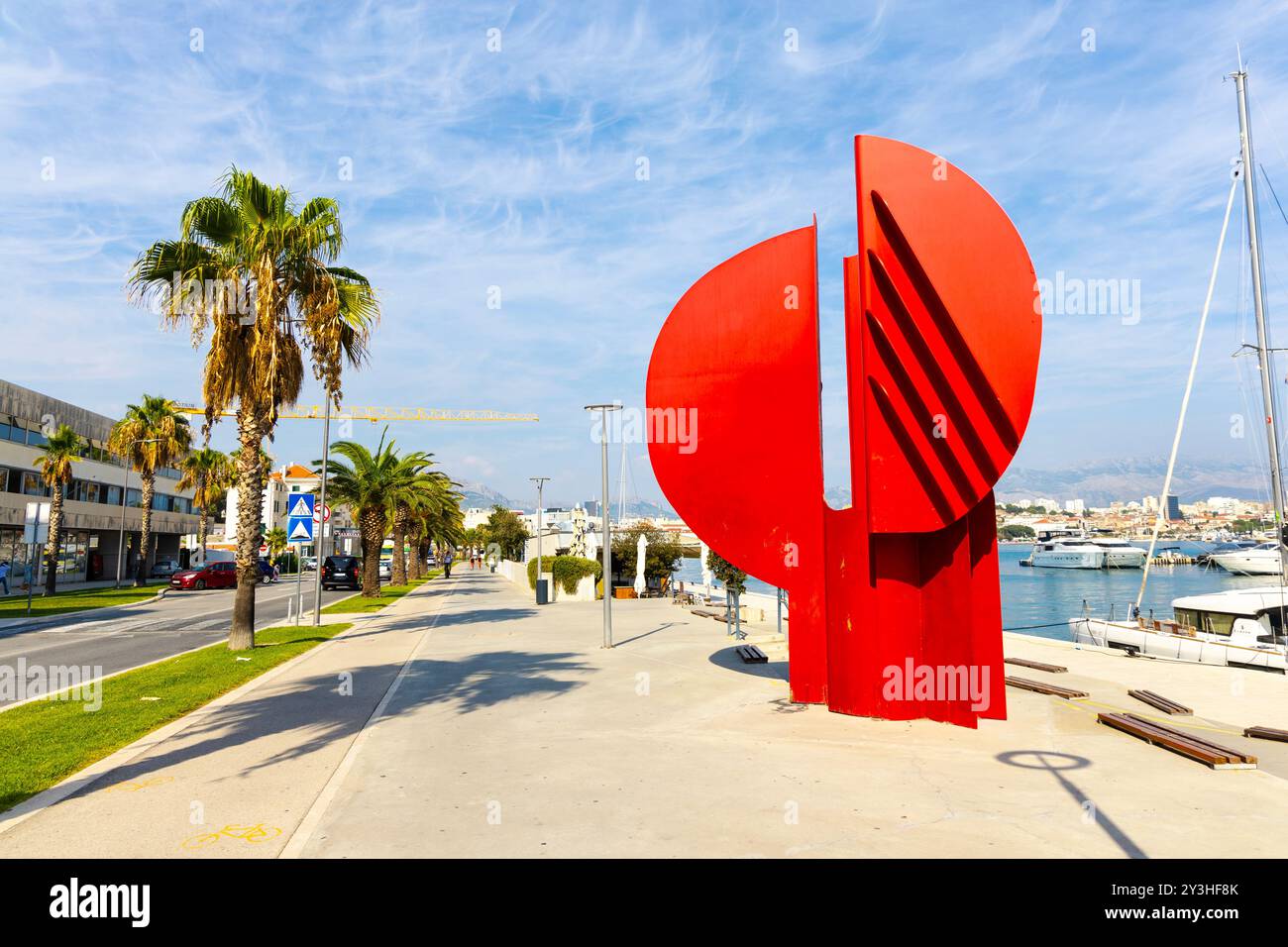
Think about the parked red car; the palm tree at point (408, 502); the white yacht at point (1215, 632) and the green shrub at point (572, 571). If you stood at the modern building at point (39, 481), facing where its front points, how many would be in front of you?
4

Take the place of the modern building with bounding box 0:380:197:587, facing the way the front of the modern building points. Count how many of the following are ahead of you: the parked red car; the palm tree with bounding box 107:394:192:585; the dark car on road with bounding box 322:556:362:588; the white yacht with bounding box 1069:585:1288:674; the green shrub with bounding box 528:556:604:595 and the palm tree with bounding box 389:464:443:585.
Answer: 6

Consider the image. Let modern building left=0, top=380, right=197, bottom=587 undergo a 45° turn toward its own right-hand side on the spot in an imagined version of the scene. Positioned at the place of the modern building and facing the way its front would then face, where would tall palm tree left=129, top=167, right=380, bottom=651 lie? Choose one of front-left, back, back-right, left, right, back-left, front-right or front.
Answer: front

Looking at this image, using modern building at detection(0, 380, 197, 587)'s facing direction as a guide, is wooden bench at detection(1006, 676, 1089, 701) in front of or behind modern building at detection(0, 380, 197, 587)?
in front

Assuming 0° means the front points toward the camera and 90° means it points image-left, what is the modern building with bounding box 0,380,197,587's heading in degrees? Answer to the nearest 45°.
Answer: approximately 315°

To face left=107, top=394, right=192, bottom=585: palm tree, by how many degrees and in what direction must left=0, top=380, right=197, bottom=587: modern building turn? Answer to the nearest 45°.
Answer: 0° — it already faces it

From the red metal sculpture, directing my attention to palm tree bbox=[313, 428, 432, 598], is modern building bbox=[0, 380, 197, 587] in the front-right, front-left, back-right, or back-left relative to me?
front-left

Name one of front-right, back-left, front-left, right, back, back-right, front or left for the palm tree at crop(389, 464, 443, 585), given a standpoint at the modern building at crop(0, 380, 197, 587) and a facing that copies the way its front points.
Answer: front

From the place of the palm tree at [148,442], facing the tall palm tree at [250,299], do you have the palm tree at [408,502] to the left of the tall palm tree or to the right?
left

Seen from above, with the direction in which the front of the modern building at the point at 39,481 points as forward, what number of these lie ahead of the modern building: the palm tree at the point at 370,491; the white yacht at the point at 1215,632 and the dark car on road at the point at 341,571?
3

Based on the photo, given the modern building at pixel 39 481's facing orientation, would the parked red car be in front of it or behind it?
in front

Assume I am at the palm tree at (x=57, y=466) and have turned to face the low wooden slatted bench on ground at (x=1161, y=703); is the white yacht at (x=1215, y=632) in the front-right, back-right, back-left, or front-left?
front-left

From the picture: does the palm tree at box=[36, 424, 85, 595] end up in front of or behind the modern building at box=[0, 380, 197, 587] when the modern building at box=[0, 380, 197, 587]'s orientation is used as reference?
in front

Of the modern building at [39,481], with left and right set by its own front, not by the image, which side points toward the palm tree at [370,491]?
front
